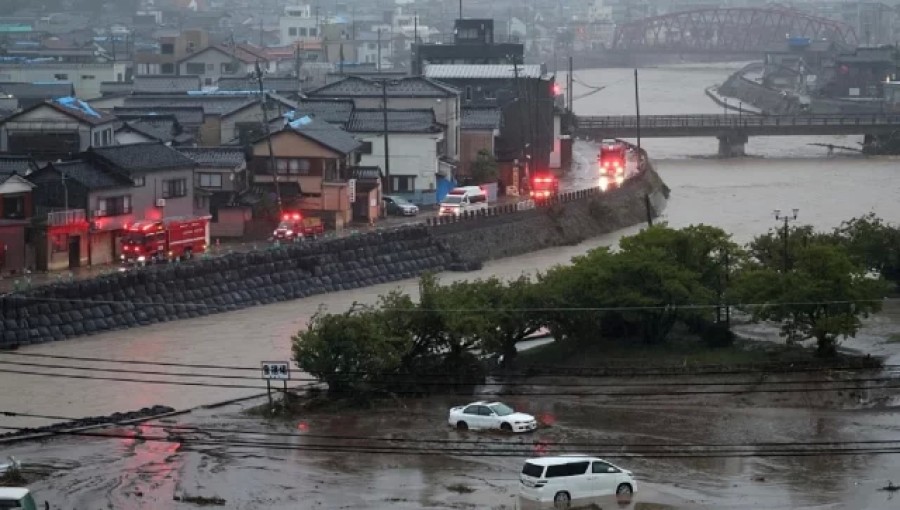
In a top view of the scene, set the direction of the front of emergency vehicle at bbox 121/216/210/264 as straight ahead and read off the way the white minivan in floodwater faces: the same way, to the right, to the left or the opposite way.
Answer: the opposite way

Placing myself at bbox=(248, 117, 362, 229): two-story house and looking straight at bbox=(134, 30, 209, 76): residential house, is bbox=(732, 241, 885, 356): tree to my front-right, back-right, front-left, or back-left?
back-right

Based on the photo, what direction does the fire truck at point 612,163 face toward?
toward the camera

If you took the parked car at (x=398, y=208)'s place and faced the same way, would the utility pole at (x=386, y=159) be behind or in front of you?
behind

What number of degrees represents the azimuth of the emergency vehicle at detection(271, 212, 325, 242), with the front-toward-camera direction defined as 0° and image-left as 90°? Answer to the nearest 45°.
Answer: approximately 45°

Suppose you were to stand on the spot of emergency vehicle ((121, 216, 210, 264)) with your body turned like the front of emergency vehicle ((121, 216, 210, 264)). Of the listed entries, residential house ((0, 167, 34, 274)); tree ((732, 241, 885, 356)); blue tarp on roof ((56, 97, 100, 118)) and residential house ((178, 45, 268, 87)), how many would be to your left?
1

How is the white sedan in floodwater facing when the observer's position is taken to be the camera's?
facing the viewer and to the right of the viewer

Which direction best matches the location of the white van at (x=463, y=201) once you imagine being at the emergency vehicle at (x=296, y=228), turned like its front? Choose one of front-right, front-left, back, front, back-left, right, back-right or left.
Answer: back

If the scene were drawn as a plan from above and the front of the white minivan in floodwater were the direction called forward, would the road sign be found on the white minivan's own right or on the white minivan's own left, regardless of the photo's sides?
on the white minivan's own left

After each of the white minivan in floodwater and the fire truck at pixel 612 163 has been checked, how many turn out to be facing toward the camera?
1
